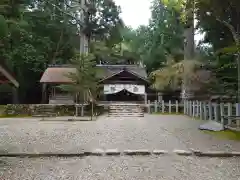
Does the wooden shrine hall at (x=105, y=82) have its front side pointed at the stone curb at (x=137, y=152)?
yes

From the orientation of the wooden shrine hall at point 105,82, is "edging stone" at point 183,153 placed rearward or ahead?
ahead

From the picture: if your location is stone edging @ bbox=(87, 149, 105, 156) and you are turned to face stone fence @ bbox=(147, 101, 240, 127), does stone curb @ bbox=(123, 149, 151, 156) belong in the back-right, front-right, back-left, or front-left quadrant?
front-right

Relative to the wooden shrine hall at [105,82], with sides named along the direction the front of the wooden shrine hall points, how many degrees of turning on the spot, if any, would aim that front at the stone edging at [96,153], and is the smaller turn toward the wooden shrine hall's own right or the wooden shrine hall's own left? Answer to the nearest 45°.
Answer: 0° — it already faces it

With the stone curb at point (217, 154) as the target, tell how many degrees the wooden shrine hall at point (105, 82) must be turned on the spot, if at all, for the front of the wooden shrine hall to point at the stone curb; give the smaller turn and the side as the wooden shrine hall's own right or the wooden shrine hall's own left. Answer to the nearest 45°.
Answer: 0° — it already faces it

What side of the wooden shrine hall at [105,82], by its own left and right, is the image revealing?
front

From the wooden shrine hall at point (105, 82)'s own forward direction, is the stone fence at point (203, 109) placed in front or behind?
in front

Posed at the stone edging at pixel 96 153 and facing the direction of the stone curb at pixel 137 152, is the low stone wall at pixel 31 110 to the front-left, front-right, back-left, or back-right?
back-left

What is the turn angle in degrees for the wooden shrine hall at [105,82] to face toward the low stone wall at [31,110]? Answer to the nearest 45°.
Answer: approximately 45° to its right
